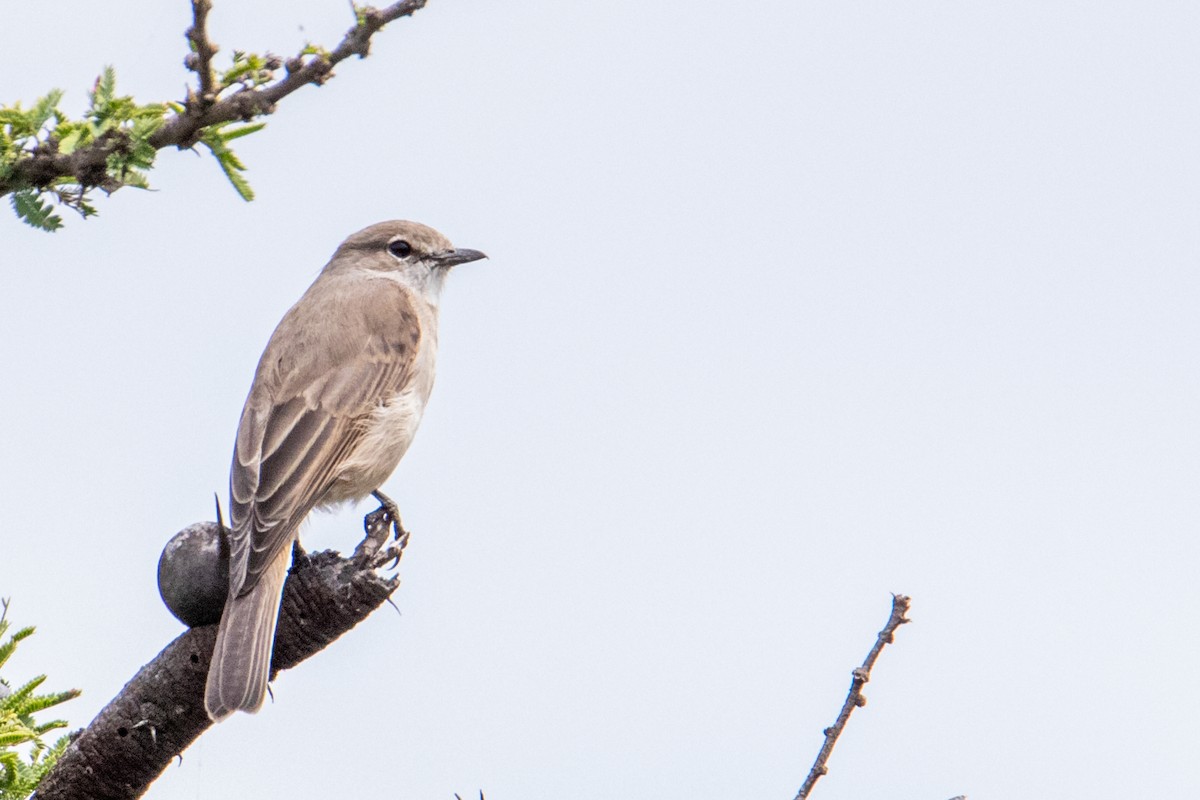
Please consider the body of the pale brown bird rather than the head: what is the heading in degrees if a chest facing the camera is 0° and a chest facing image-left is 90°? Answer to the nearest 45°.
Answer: approximately 225°

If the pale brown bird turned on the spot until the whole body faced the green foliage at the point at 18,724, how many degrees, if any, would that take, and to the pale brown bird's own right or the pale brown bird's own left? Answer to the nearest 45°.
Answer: approximately 135° to the pale brown bird's own left

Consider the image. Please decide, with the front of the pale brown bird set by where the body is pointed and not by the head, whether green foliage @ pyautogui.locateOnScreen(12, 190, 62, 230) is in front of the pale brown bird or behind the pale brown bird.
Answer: behind

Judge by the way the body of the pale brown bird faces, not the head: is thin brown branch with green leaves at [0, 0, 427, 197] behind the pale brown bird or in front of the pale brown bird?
behind
